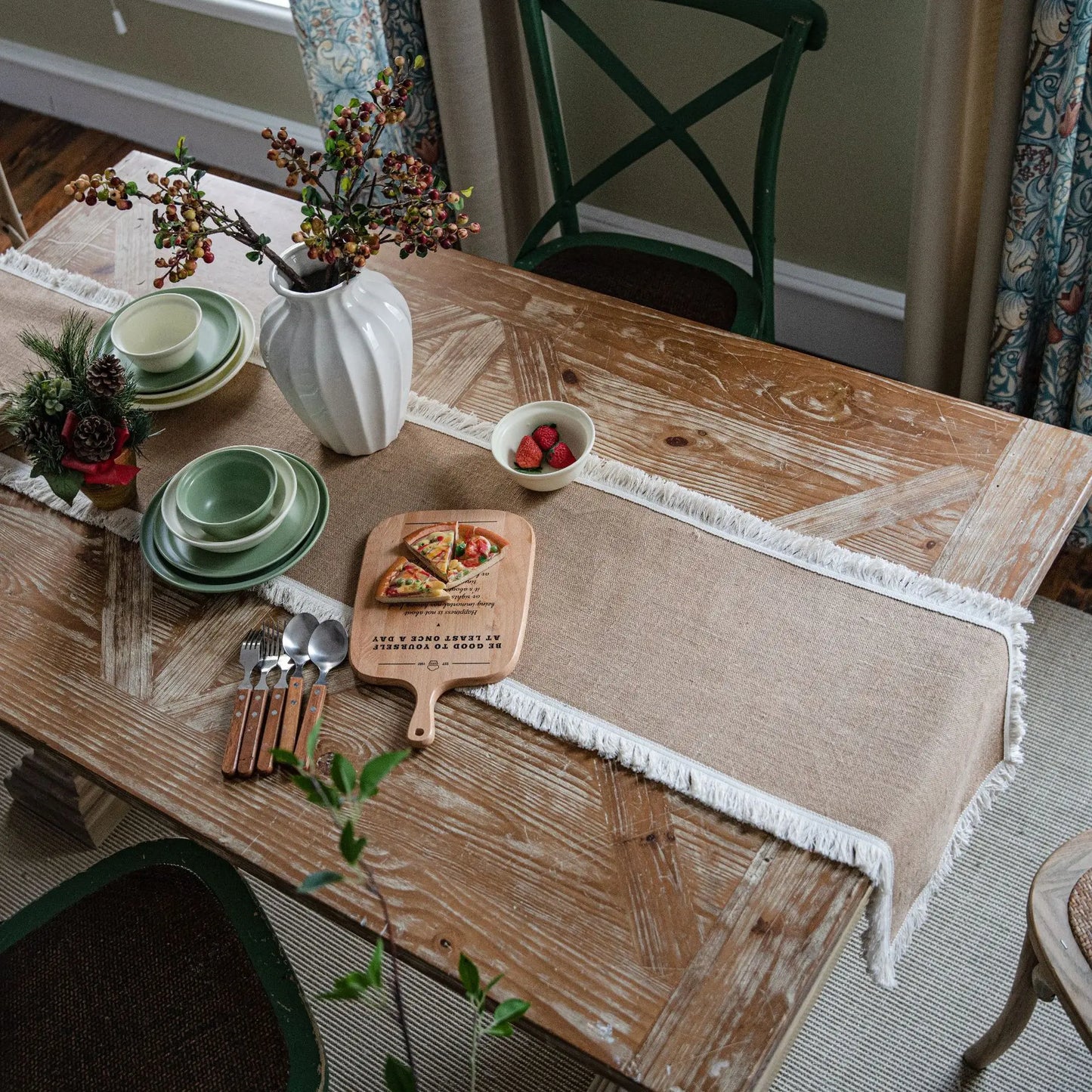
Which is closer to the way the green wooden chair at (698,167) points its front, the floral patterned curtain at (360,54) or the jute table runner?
the jute table runner

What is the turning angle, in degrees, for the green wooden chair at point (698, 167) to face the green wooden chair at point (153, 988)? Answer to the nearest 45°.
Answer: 0° — it already faces it

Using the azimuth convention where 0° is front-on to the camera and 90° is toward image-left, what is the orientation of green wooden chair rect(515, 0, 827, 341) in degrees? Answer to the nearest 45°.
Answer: approximately 45°
